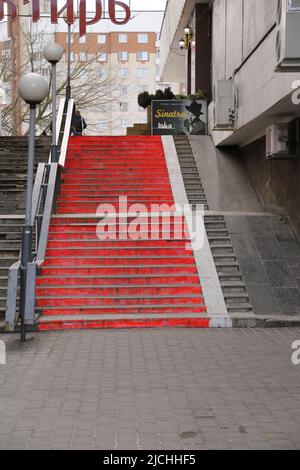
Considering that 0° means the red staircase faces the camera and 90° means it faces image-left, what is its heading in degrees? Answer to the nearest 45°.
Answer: approximately 0°

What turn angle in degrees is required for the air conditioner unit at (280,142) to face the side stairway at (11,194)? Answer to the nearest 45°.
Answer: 0° — it already faces it

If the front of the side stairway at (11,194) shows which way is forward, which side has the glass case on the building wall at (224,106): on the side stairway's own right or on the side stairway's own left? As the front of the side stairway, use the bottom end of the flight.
on the side stairway's own left

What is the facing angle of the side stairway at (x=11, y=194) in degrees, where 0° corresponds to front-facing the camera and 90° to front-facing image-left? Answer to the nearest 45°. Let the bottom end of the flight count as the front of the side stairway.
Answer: approximately 0°

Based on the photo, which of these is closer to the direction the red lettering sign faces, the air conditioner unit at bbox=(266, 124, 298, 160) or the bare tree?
the air conditioner unit

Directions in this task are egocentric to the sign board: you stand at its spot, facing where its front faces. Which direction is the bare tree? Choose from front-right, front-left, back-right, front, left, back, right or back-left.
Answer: back-right

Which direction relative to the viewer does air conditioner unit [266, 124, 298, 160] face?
to the viewer's left
